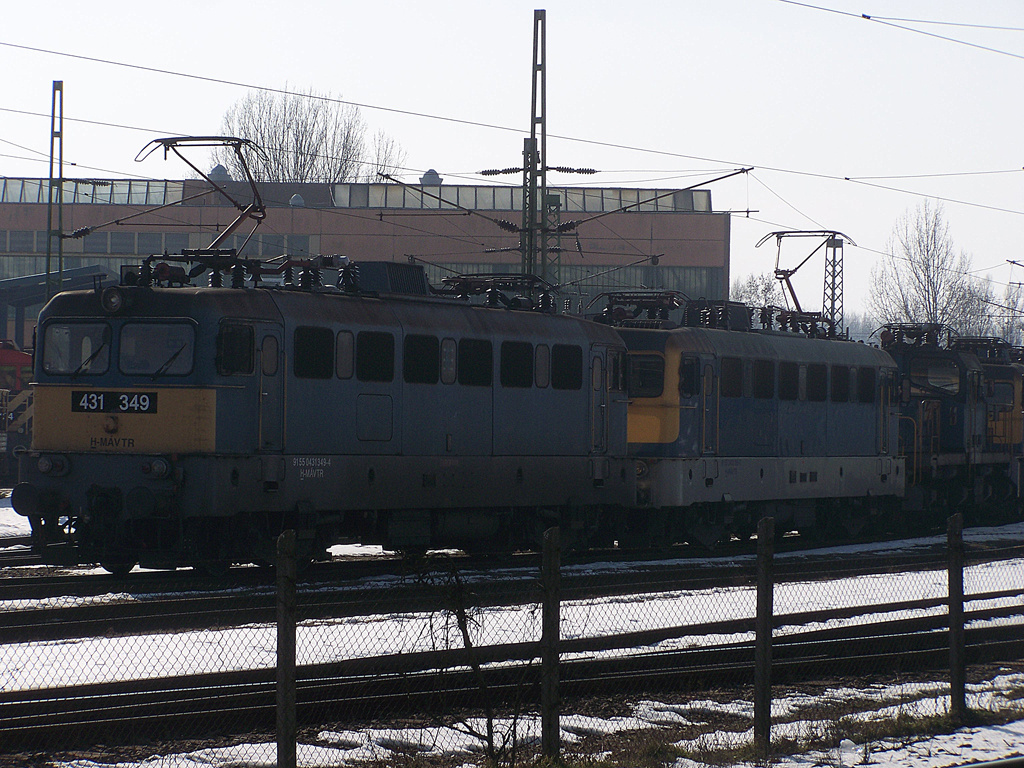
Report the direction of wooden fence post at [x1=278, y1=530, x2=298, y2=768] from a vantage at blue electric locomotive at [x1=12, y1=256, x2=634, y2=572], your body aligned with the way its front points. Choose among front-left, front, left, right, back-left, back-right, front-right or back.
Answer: front-left

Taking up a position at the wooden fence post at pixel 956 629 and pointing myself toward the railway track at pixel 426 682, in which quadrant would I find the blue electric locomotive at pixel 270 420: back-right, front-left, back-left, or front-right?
front-right

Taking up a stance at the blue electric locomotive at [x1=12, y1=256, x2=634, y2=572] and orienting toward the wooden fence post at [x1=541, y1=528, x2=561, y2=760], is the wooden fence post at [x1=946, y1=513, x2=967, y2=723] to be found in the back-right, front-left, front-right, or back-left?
front-left

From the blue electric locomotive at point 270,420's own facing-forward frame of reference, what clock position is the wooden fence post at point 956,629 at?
The wooden fence post is roughly at 9 o'clock from the blue electric locomotive.

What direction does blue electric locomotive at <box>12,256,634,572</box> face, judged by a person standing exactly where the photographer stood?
facing the viewer and to the left of the viewer

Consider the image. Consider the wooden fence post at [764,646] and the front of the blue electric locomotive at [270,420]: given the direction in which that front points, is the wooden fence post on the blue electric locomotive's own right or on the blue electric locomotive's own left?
on the blue electric locomotive's own left
